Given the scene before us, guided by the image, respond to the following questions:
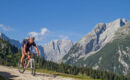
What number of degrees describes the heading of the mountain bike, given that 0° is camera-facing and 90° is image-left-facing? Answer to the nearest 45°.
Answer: approximately 315°
